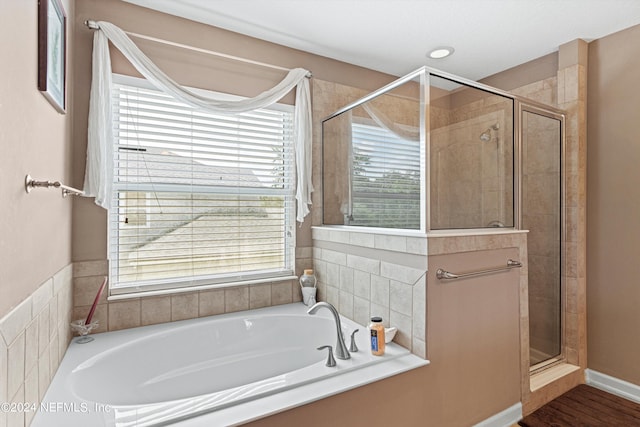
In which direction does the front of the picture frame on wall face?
to the viewer's right

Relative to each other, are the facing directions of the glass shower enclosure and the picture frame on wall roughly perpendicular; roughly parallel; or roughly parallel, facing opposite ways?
roughly perpendicular

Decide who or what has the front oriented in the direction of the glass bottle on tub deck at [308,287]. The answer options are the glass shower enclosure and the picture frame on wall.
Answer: the picture frame on wall

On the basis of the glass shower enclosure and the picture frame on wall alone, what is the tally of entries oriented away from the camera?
0

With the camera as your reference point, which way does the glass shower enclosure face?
facing the viewer and to the right of the viewer

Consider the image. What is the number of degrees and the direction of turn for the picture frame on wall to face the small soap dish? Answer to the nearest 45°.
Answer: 0° — it already faces it

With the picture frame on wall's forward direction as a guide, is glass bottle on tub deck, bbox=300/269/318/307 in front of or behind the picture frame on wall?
in front
